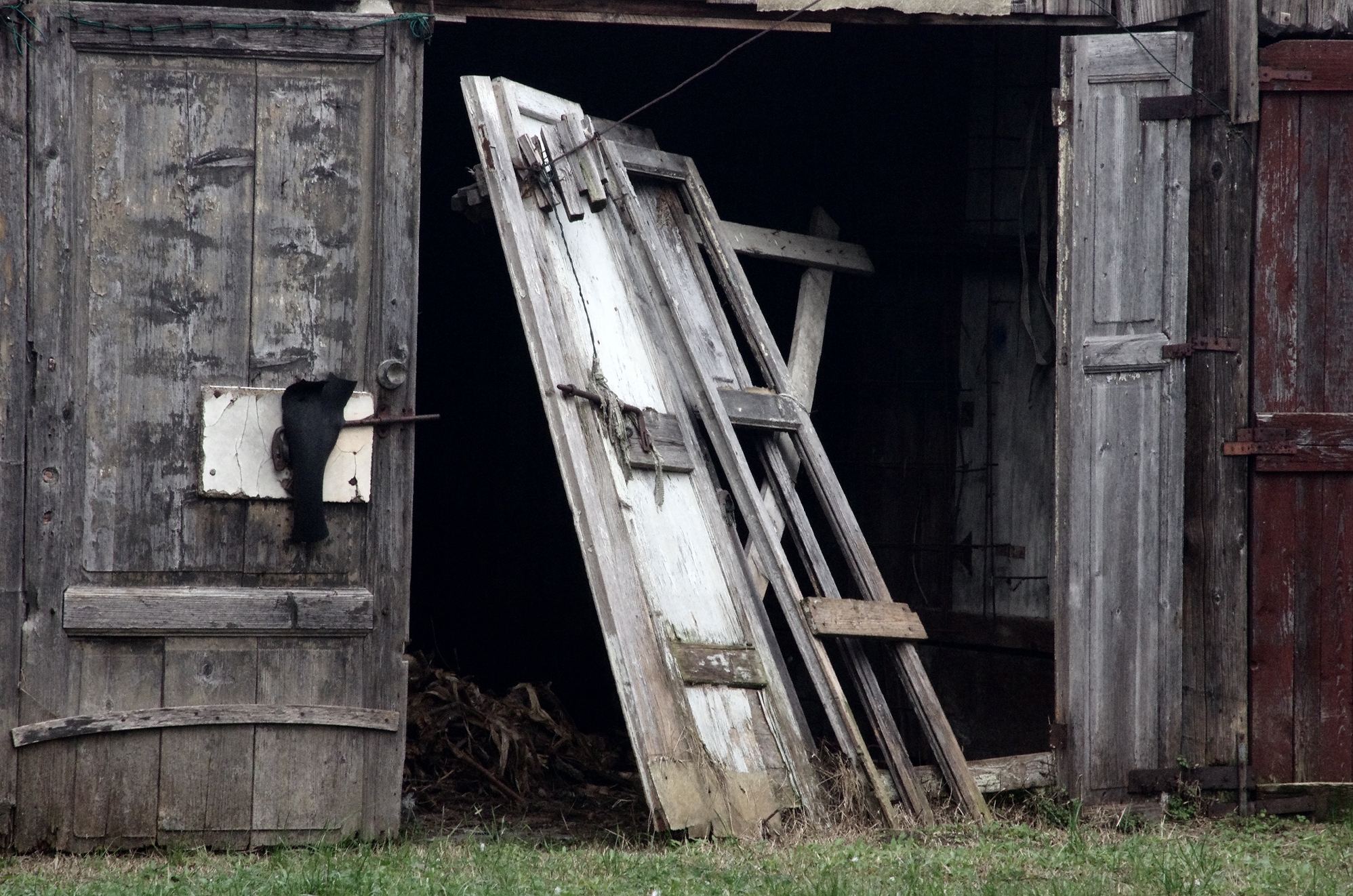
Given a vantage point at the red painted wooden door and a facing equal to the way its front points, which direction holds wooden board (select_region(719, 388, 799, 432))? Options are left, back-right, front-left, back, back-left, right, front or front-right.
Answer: right

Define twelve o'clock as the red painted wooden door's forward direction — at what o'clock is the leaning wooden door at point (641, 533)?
The leaning wooden door is roughly at 2 o'clock from the red painted wooden door.

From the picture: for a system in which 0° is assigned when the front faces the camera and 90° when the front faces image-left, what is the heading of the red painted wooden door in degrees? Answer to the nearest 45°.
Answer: approximately 0°

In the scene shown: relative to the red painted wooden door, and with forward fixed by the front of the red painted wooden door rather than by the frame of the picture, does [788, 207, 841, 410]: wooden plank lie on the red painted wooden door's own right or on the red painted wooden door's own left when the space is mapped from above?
on the red painted wooden door's own right

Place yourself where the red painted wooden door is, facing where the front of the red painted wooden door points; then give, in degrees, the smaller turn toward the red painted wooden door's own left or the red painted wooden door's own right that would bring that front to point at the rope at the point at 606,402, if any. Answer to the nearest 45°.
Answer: approximately 45° to the red painted wooden door's own right

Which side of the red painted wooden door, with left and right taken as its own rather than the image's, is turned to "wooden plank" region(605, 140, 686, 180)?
right

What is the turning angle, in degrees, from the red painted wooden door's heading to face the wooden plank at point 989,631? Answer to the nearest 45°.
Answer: approximately 135° to its right

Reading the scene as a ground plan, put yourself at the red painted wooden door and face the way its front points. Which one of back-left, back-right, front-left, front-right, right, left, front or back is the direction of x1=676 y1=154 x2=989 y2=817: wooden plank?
right
